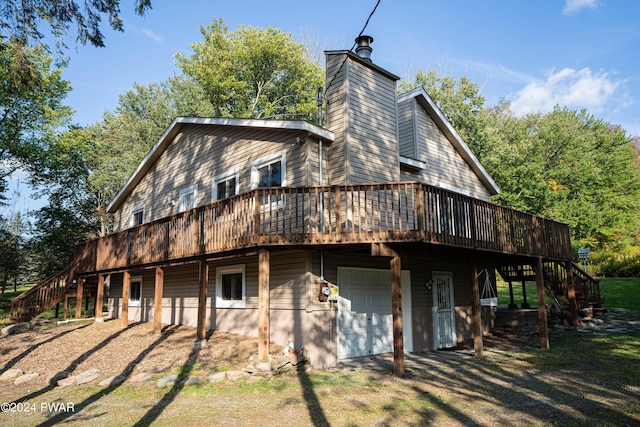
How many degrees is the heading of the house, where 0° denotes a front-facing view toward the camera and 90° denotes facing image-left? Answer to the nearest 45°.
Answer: approximately 315°

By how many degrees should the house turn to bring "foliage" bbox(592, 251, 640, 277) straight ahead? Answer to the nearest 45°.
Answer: approximately 90° to its left

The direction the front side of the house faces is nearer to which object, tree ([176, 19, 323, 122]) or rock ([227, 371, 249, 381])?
the rock

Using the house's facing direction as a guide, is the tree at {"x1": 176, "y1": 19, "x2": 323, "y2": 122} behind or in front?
behind

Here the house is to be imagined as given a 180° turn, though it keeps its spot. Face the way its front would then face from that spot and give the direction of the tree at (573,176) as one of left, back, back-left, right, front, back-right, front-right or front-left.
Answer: right
